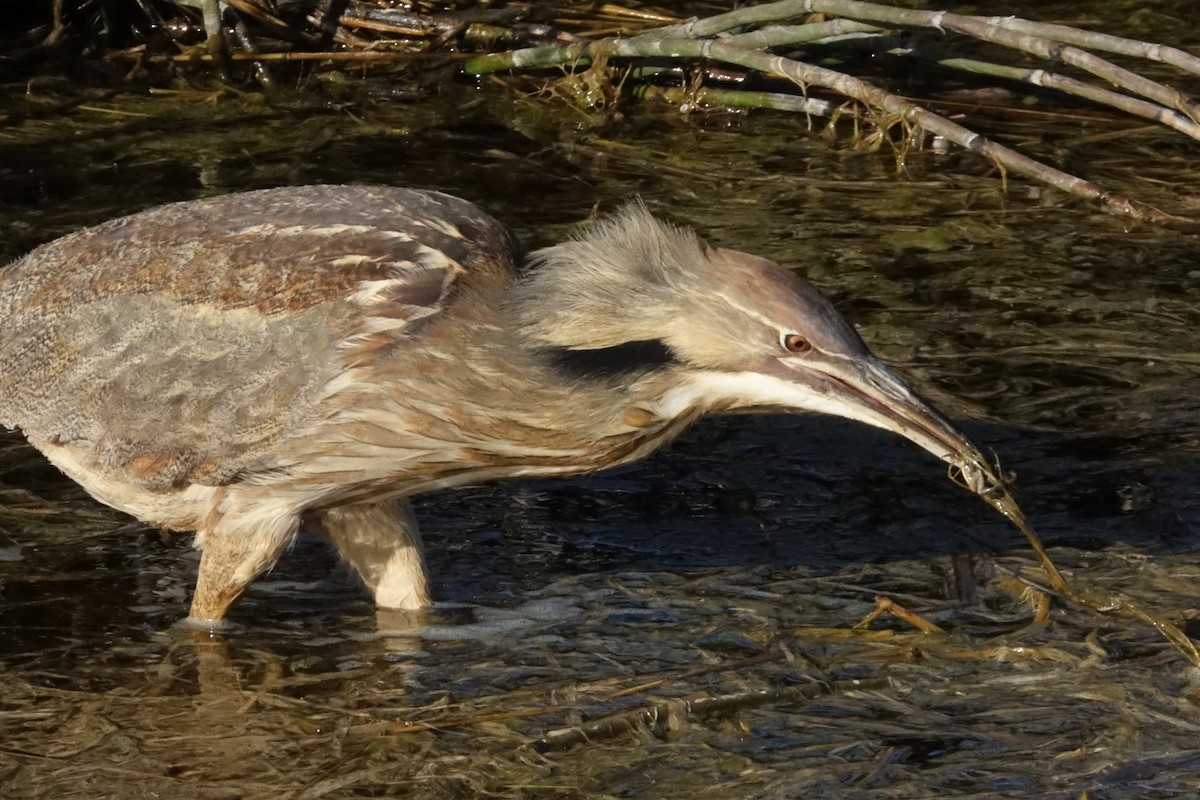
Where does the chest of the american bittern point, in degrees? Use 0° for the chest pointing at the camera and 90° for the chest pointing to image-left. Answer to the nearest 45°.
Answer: approximately 270°
